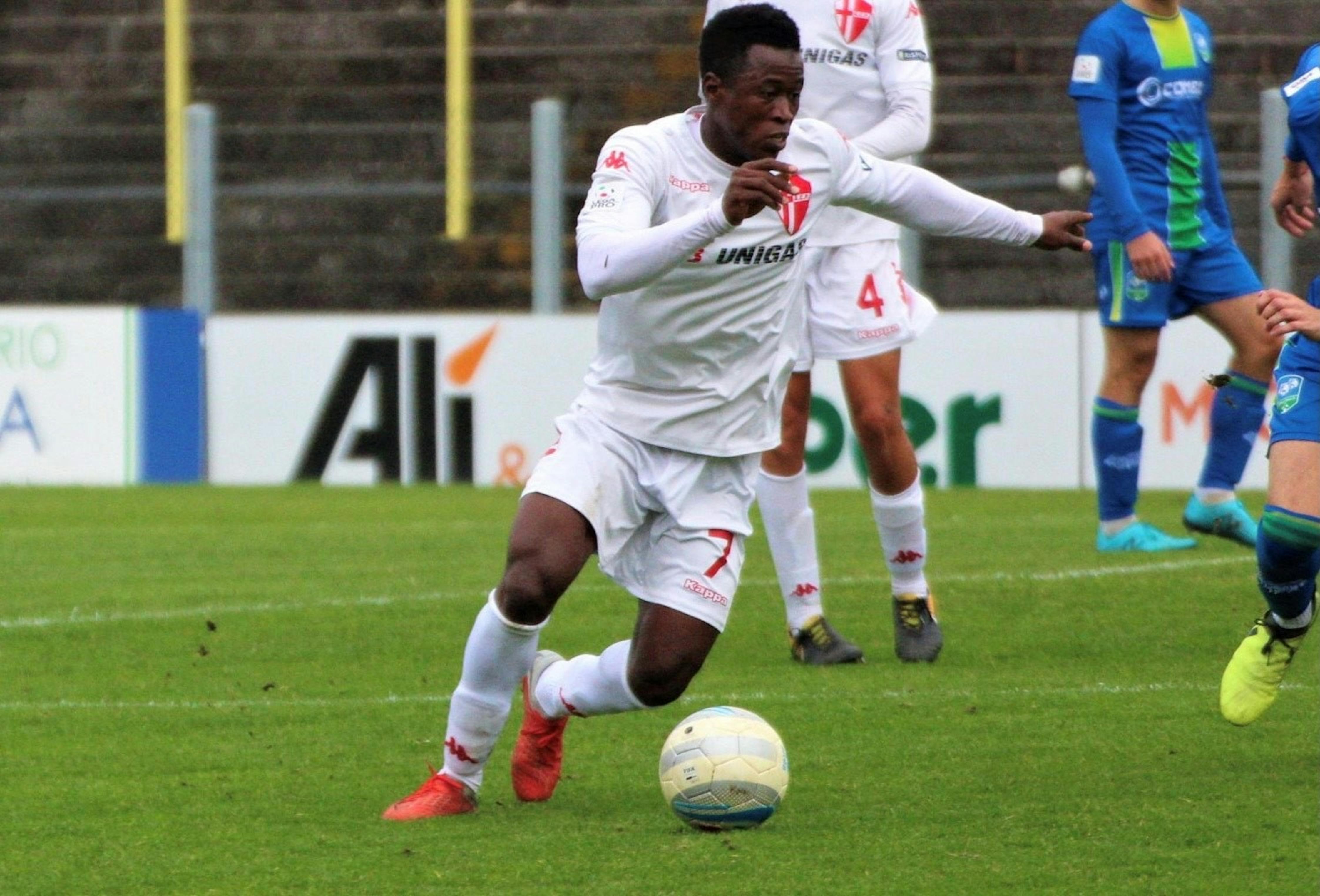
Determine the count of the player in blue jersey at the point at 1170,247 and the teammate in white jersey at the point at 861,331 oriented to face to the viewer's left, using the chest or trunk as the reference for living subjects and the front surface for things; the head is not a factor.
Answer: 0

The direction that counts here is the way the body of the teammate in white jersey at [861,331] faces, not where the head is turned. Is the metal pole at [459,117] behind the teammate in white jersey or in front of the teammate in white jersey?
behind

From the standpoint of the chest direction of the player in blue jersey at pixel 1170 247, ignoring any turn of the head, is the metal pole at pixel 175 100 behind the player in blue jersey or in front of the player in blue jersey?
behind

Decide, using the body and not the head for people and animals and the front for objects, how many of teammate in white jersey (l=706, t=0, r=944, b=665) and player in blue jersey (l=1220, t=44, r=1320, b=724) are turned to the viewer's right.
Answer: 0

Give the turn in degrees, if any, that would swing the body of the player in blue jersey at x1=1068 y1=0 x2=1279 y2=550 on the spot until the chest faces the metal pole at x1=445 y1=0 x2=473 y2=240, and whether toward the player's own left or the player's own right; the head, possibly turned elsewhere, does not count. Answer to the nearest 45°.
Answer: approximately 180°

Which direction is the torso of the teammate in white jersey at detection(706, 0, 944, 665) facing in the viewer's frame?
toward the camera

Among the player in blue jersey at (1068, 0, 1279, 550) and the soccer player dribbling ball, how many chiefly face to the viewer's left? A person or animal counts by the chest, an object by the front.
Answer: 0

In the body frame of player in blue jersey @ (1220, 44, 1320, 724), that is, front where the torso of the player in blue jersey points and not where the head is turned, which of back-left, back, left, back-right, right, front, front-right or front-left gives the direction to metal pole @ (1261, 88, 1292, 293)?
back-right

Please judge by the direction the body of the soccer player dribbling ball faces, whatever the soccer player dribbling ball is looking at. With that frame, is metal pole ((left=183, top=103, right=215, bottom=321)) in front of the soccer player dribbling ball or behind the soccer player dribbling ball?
behind

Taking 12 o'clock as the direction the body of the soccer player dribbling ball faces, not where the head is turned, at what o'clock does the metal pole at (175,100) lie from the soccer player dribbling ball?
The metal pole is roughly at 7 o'clock from the soccer player dribbling ball.

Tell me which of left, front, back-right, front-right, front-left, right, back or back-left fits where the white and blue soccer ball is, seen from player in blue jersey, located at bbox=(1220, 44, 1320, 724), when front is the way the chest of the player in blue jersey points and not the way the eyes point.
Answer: front

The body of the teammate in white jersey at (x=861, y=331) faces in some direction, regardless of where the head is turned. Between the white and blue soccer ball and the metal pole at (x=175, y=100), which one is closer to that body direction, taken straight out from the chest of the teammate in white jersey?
the white and blue soccer ball

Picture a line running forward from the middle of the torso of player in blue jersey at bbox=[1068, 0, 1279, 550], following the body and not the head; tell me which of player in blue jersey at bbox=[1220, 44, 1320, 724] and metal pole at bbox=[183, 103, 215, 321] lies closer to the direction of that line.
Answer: the player in blue jersey

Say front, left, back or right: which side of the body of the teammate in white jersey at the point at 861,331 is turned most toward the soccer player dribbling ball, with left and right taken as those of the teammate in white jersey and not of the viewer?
front
